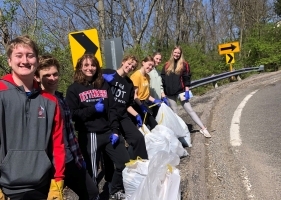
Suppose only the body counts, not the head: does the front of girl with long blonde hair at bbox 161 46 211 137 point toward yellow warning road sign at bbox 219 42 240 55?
no

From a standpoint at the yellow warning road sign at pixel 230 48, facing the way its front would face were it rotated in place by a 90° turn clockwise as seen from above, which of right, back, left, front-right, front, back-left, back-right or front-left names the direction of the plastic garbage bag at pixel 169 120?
left

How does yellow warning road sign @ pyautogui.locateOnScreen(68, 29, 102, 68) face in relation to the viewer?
toward the camera

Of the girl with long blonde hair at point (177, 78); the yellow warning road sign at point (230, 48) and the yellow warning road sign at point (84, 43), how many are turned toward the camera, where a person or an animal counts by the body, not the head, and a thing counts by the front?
3

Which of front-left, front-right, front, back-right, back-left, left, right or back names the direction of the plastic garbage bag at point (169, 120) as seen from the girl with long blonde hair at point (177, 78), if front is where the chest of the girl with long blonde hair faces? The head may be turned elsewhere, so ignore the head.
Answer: front

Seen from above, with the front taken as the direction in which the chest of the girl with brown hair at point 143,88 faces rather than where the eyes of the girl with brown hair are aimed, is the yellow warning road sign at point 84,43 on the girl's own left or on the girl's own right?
on the girl's own right

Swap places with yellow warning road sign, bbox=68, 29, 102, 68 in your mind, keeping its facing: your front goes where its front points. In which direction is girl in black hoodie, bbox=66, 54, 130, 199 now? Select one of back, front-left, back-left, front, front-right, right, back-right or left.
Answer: front

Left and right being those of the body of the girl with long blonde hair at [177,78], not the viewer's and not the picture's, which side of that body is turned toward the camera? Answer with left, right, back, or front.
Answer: front

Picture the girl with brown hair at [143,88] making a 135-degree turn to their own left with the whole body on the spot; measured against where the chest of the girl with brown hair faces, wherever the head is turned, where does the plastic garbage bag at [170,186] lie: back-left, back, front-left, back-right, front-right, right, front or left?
back

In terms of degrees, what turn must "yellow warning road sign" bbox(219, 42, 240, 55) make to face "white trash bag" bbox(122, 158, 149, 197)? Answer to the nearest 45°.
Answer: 0° — it already faces it

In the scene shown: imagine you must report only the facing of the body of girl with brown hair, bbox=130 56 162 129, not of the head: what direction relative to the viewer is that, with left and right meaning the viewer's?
facing the viewer and to the right of the viewer

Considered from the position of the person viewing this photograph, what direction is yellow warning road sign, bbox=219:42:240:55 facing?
facing the viewer

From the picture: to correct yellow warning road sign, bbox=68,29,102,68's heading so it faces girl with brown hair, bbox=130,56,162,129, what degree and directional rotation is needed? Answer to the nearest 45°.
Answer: approximately 90° to its left

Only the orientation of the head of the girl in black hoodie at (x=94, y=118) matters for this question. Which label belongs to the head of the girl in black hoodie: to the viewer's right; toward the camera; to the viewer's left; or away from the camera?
toward the camera

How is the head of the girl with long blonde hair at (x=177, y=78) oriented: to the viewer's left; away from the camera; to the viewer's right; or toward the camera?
toward the camera

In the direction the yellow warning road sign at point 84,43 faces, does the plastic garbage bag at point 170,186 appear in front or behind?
in front

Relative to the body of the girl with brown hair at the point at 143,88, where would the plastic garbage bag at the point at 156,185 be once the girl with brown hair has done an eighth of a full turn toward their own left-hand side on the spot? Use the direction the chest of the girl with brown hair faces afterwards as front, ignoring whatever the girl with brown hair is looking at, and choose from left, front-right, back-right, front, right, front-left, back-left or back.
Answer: right

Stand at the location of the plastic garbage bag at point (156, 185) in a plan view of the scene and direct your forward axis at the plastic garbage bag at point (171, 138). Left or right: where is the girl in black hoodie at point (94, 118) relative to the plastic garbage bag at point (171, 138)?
left

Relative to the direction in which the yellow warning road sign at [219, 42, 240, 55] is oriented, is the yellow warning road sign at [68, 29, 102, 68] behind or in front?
in front
